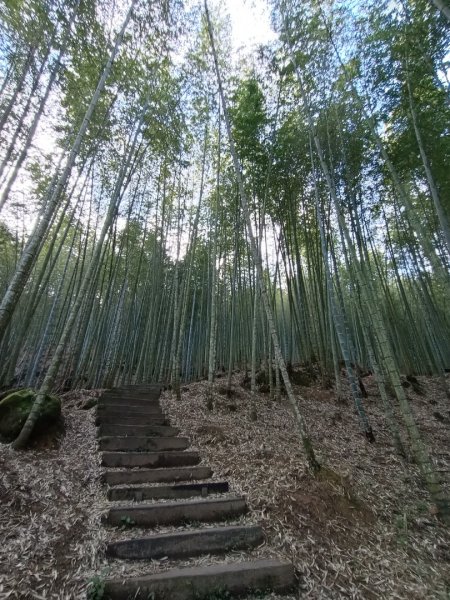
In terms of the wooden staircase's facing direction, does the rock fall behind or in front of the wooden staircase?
behind

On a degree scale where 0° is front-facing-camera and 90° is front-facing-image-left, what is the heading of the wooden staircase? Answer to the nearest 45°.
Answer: approximately 0°
